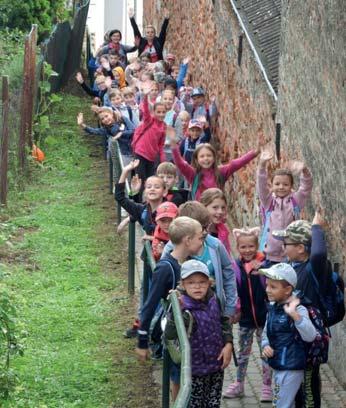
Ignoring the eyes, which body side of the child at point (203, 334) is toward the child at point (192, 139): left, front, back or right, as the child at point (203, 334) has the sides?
back

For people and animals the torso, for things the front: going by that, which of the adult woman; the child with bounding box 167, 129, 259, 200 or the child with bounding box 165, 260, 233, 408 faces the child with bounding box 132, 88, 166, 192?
the adult woman
